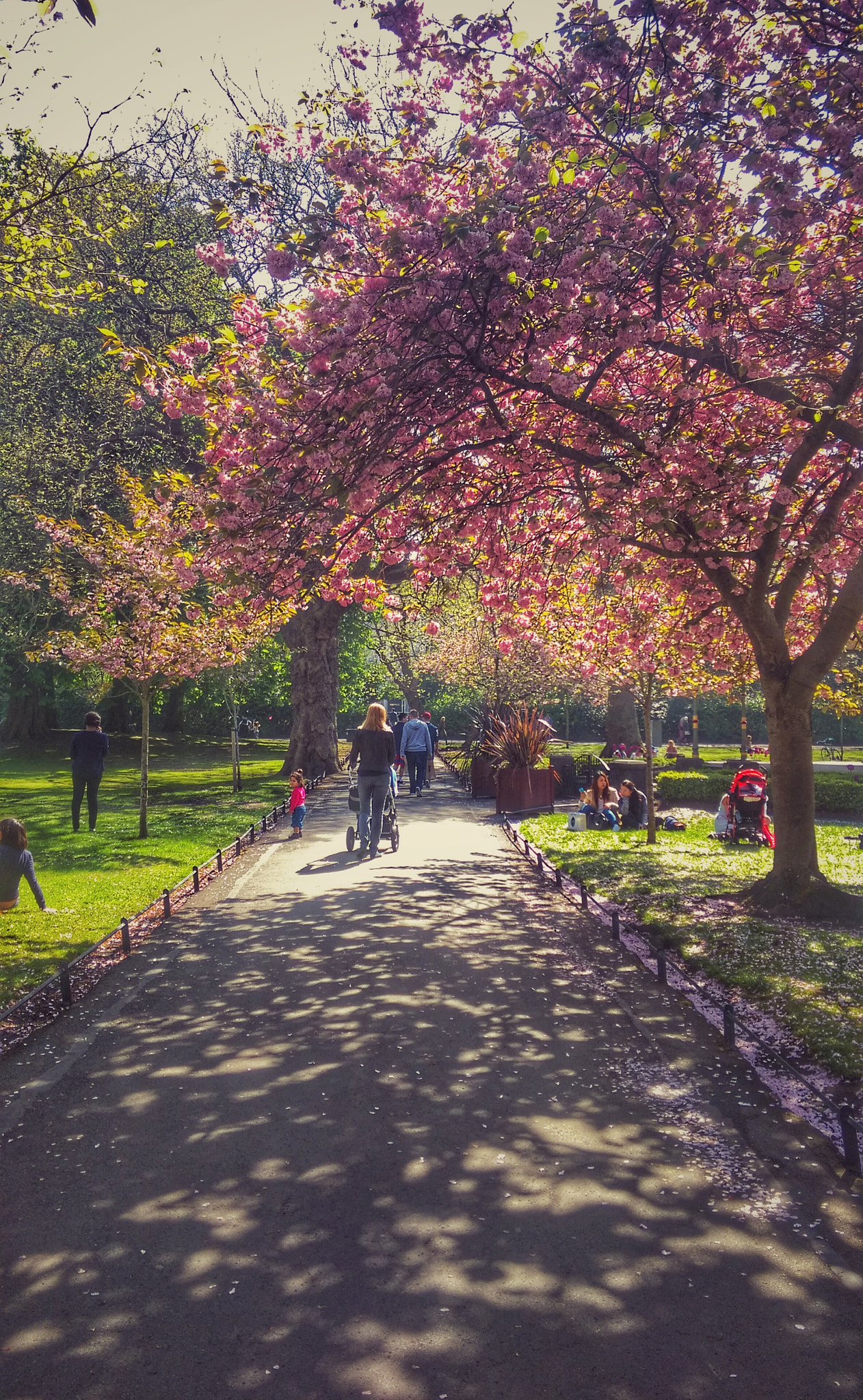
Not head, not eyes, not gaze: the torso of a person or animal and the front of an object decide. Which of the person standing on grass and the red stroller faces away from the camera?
the person standing on grass

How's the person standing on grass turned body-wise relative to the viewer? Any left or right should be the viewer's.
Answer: facing away from the viewer

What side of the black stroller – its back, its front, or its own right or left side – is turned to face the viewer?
back

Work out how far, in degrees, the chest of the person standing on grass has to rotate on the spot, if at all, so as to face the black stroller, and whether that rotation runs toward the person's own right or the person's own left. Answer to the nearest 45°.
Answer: approximately 135° to the person's own right

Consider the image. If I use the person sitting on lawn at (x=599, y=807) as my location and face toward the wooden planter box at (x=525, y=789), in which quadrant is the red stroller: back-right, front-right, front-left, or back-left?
back-right

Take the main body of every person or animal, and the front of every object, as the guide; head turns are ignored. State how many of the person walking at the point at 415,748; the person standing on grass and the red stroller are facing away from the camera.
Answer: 2

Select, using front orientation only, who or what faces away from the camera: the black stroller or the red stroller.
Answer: the black stroller

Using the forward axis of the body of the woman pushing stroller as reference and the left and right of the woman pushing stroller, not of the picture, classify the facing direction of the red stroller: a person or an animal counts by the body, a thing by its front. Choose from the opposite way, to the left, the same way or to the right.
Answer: the opposite way

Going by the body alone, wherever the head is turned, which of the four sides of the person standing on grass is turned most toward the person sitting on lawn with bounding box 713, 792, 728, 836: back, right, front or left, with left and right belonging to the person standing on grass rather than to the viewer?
right

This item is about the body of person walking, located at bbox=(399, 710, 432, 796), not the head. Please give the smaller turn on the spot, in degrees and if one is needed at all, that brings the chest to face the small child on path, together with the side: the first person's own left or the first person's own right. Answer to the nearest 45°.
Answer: approximately 180°

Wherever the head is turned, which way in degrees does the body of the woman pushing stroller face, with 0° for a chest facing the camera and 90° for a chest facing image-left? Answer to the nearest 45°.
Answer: approximately 180°

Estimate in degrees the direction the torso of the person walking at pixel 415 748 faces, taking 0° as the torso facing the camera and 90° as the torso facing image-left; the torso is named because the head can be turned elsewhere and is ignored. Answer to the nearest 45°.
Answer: approximately 180°

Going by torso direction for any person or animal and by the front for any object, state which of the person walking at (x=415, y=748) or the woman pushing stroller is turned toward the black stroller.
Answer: the woman pushing stroller
